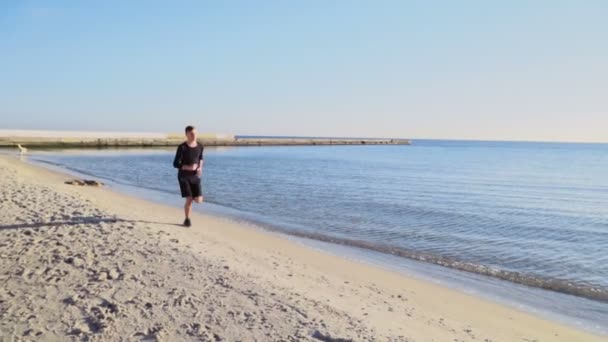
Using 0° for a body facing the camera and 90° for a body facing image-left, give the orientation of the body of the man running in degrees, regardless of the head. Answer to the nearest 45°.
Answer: approximately 0°

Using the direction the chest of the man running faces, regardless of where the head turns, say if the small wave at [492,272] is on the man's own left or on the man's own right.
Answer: on the man's own left
